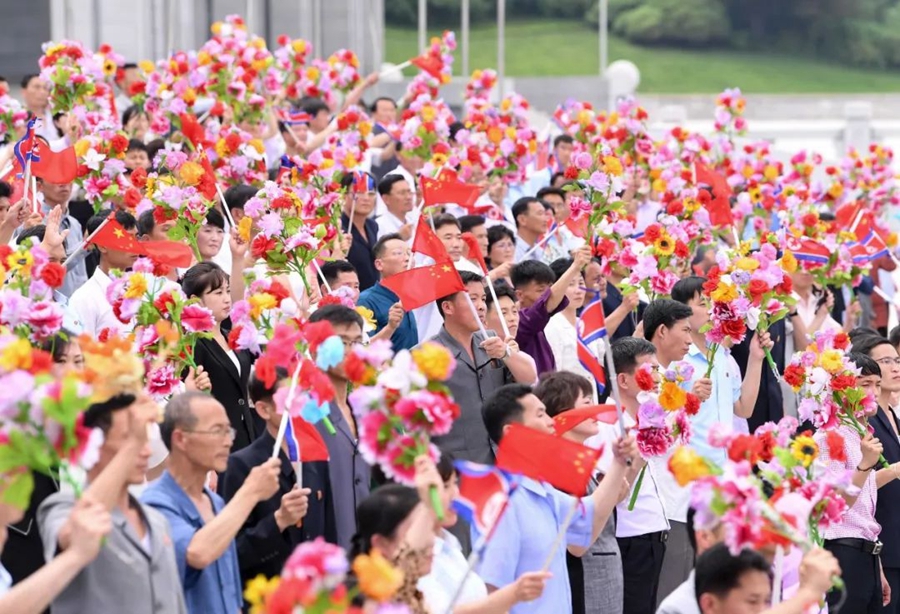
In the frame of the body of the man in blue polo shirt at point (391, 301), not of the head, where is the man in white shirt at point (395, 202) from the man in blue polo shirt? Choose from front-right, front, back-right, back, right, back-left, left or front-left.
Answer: back-left

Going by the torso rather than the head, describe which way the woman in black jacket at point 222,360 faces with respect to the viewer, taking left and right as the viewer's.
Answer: facing the viewer and to the right of the viewer

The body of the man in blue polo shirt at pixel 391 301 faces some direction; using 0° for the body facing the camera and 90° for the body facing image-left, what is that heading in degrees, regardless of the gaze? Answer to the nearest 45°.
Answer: approximately 315°

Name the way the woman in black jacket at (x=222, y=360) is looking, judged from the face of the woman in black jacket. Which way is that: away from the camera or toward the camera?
toward the camera
